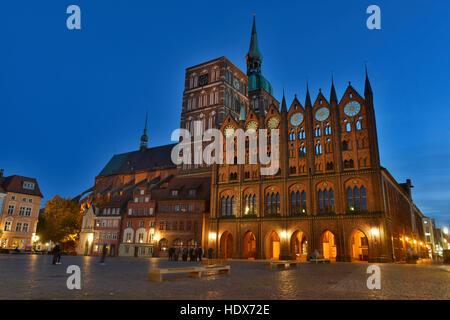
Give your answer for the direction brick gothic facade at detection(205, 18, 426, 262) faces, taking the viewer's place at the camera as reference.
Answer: facing the viewer and to the left of the viewer
